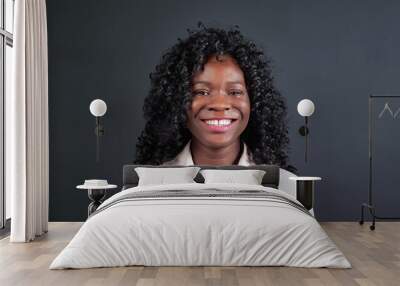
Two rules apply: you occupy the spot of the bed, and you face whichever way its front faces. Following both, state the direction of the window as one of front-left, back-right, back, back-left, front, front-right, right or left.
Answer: back-right

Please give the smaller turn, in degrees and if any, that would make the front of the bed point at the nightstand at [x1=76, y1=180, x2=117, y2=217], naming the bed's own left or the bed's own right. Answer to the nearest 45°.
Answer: approximately 135° to the bed's own right

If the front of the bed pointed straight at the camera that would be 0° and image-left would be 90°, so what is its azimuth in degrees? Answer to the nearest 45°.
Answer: approximately 0°

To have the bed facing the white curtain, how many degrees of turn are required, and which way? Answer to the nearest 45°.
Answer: approximately 135° to its right

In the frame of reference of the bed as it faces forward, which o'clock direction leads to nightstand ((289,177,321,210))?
The nightstand is roughly at 7 o'clock from the bed.
